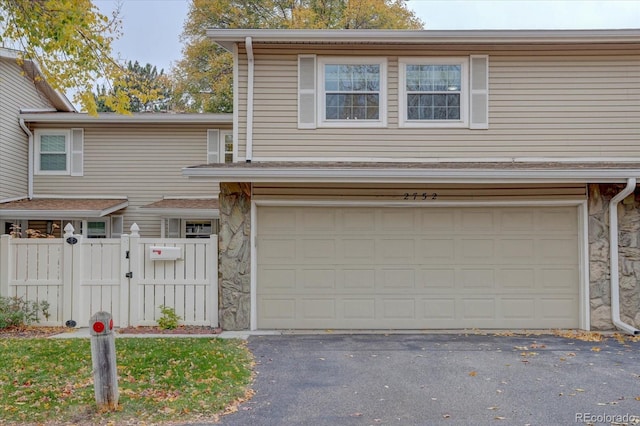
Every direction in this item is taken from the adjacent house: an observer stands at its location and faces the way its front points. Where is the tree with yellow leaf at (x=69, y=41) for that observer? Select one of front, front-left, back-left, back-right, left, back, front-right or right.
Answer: front

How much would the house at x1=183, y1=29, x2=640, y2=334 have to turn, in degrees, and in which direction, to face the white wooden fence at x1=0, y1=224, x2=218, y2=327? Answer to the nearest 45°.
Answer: approximately 90° to its right

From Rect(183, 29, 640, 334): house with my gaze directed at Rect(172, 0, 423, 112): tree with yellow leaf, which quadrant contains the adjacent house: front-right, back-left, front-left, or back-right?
front-left

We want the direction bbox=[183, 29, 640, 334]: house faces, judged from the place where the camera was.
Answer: facing the viewer

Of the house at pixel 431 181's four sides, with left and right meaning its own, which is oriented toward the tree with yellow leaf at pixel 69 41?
right

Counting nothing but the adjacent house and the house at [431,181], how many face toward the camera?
2

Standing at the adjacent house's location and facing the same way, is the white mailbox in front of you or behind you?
in front

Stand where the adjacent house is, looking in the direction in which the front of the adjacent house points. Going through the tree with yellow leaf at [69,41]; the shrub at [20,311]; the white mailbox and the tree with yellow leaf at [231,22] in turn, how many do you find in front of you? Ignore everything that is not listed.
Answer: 3

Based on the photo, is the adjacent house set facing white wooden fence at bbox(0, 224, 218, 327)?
yes

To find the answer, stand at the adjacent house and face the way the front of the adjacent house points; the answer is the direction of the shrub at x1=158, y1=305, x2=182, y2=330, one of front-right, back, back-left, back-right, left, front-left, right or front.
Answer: front

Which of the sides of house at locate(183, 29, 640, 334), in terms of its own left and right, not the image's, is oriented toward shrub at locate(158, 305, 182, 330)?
right

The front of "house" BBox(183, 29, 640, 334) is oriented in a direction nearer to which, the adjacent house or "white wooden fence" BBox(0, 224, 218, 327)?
the white wooden fence
